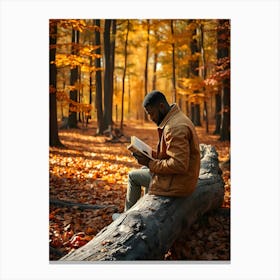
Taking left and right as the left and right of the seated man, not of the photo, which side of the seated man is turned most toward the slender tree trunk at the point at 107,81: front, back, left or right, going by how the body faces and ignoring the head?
right

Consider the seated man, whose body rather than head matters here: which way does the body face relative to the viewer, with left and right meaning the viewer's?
facing to the left of the viewer

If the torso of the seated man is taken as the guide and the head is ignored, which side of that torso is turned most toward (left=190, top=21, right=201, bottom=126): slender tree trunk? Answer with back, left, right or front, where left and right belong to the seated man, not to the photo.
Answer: right

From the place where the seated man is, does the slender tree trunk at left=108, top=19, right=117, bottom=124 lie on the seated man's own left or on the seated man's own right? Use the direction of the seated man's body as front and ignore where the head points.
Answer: on the seated man's own right
